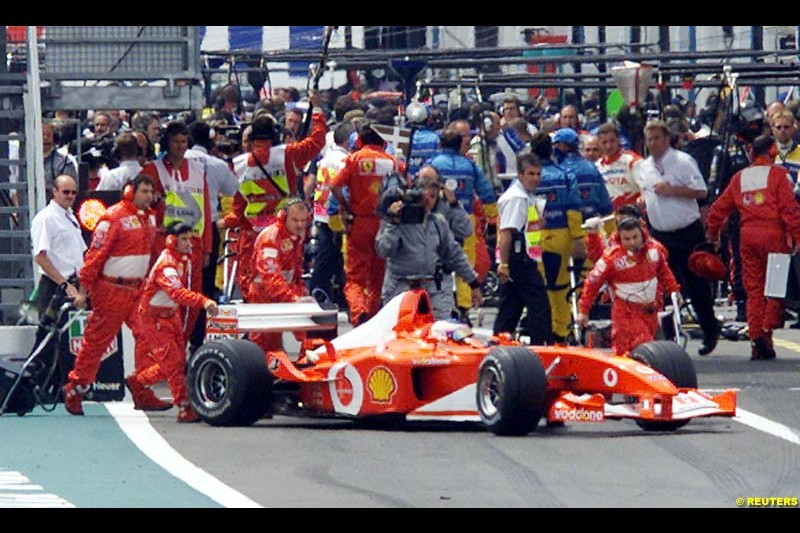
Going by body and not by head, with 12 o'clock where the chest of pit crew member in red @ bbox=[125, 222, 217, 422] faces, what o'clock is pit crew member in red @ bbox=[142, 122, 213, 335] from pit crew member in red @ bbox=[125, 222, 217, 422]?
pit crew member in red @ bbox=[142, 122, 213, 335] is roughly at 9 o'clock from pit crew member in red @ bbox=[125, 222, 217, 422].

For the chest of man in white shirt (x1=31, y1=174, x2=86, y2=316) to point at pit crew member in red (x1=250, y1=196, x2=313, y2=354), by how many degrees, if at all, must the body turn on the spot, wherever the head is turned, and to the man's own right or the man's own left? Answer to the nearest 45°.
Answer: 0° — they already face them

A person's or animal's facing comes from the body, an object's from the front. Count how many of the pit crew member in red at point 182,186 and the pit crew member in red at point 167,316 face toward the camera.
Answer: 1

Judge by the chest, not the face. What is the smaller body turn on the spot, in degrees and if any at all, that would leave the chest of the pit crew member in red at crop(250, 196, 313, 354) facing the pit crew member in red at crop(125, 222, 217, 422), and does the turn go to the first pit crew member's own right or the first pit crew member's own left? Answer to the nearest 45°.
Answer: approximately 90° to the first pit crew member's own right

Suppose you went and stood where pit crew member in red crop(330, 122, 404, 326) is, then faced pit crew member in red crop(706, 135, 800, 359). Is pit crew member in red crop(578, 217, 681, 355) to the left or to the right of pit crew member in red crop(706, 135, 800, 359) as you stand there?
right

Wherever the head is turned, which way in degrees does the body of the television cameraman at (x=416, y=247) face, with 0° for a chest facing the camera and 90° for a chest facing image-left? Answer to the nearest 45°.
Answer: approximately 45°

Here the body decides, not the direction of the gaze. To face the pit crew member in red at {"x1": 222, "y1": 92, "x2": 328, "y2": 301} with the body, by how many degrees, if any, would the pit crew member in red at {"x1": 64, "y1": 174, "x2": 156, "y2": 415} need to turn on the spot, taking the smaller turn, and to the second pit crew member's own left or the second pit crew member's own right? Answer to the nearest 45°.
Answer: approximately 90° to the second pit crew member's own left

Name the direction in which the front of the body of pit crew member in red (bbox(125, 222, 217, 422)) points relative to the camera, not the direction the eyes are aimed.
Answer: to the viewer's right

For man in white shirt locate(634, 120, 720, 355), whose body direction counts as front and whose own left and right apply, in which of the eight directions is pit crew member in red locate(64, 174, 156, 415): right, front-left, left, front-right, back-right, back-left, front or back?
front

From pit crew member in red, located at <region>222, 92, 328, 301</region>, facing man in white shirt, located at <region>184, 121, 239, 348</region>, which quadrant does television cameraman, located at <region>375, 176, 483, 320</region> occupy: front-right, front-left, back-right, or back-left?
back-left

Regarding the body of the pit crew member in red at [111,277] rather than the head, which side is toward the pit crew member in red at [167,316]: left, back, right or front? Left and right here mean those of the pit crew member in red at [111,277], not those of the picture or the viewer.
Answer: front

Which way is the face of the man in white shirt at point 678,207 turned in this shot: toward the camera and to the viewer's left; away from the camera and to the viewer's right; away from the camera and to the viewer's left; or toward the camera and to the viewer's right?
toward the camera and to the viewer's left

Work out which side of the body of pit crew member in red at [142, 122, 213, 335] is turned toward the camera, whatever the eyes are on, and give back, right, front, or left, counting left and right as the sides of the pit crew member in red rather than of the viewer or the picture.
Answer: front

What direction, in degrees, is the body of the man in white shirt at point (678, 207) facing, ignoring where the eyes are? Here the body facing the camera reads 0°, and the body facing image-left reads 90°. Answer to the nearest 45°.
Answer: approximately 45°
